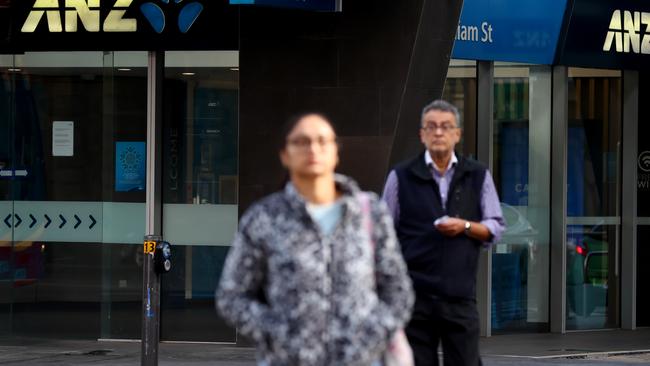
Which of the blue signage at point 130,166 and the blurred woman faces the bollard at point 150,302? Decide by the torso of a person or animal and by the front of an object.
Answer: the blue signage

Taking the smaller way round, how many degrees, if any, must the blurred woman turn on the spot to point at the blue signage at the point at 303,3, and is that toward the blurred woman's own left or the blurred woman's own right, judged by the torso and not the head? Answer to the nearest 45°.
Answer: approximately 180°

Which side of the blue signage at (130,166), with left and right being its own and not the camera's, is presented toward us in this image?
front

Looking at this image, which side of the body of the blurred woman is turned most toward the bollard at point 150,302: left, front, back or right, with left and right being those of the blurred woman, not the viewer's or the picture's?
back

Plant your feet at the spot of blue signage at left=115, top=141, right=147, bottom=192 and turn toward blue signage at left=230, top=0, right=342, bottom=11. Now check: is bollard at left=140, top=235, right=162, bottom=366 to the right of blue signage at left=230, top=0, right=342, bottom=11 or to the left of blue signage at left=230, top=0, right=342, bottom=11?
right

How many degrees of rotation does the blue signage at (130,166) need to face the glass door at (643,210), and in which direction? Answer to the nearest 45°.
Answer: approximately 90° to its left

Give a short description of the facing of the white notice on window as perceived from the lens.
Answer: facing the viewer

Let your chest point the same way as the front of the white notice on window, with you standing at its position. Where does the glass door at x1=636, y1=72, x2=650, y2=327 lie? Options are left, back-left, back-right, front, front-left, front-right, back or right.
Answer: left

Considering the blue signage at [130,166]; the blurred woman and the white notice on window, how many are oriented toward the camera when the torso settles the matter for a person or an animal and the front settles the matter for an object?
3

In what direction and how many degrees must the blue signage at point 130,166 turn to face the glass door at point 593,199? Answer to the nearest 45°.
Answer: approximately 90° to its left

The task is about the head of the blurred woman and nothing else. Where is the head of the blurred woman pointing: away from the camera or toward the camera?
toward the camera

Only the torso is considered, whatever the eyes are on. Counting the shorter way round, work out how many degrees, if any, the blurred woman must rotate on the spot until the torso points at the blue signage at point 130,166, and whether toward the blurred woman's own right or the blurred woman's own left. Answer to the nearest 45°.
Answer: approximately 180°

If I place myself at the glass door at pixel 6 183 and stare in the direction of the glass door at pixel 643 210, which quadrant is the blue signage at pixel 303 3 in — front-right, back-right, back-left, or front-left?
front-right
